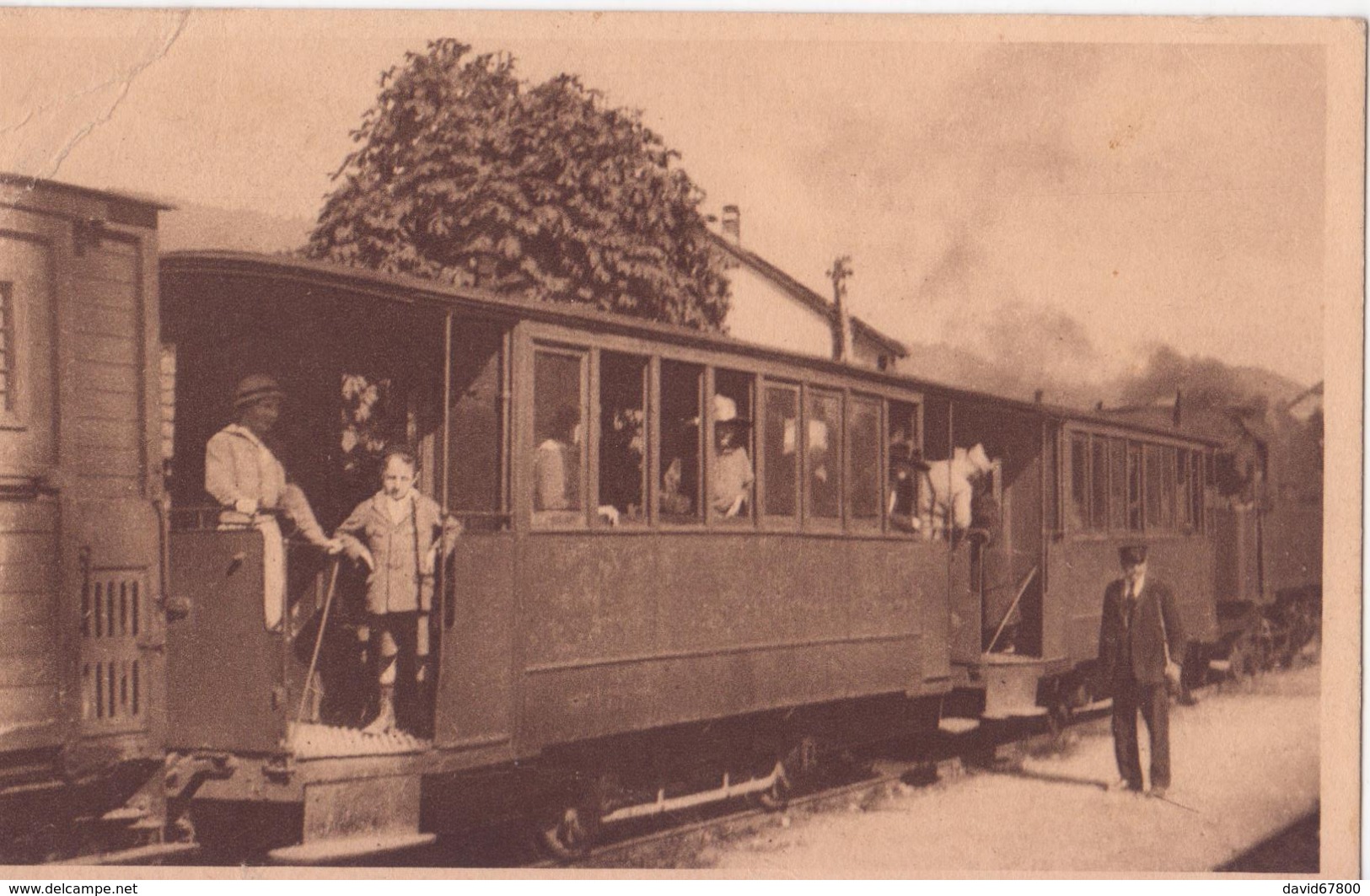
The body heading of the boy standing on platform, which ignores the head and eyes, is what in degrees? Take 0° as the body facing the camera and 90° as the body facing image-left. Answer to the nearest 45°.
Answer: approximately 0°

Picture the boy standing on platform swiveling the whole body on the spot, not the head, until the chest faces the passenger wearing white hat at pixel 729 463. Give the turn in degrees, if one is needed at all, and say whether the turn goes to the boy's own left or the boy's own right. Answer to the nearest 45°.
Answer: approximately 135° to the boy's own left

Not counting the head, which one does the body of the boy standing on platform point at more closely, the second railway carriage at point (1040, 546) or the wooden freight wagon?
the wooden freight wagon

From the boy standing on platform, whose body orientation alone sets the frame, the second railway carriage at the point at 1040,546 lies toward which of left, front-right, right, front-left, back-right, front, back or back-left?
back-left
